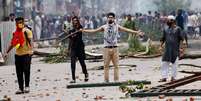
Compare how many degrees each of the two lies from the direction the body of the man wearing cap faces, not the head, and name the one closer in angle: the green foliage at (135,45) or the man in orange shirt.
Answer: the man in orange shirt

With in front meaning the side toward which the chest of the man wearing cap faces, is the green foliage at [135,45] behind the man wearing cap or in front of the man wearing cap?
behind

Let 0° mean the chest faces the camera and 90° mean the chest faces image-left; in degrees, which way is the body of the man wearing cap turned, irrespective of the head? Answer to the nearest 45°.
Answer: approximately 0°

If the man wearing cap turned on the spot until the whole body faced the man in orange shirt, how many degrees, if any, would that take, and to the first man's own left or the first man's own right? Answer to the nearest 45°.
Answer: approximately 90° to the first man's own right
